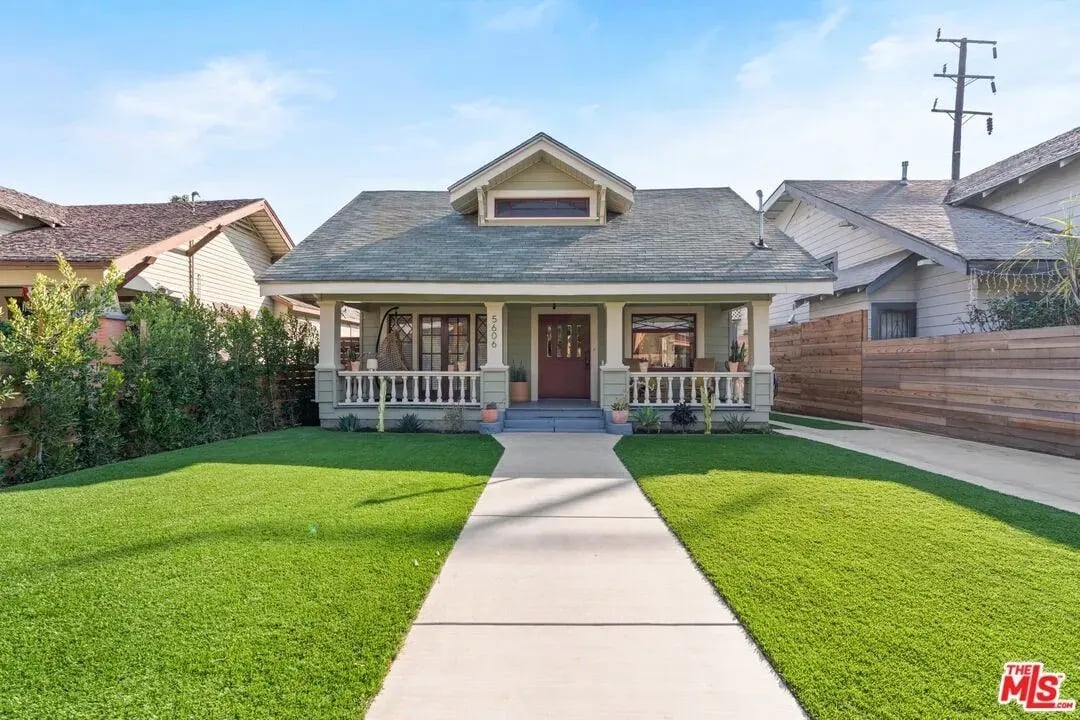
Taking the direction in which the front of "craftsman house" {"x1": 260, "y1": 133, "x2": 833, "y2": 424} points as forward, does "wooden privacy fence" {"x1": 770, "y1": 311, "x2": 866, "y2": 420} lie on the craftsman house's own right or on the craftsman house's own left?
on the craftsman house's own left

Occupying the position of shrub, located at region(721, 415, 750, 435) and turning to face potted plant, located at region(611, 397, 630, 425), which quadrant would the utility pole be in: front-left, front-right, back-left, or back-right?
back-right

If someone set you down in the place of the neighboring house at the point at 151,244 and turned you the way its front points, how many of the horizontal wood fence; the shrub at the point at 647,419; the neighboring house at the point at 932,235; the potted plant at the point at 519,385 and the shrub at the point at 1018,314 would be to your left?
5

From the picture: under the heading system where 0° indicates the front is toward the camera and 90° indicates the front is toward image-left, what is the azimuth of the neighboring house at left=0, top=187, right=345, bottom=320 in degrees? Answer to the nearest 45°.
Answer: approximately 45°

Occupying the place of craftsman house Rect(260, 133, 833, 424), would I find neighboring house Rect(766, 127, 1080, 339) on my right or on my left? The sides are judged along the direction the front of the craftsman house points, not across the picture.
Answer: on my left

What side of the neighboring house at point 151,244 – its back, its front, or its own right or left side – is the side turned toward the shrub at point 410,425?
left

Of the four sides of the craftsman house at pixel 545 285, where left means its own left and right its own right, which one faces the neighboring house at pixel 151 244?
right

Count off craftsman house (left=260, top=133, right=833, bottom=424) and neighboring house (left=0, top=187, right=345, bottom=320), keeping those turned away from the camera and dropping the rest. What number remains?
0

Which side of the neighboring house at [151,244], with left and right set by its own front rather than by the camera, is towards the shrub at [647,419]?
left

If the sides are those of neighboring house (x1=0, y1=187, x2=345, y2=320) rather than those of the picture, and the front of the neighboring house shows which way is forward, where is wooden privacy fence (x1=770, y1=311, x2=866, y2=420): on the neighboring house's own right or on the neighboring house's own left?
on the neighboring house's own left
